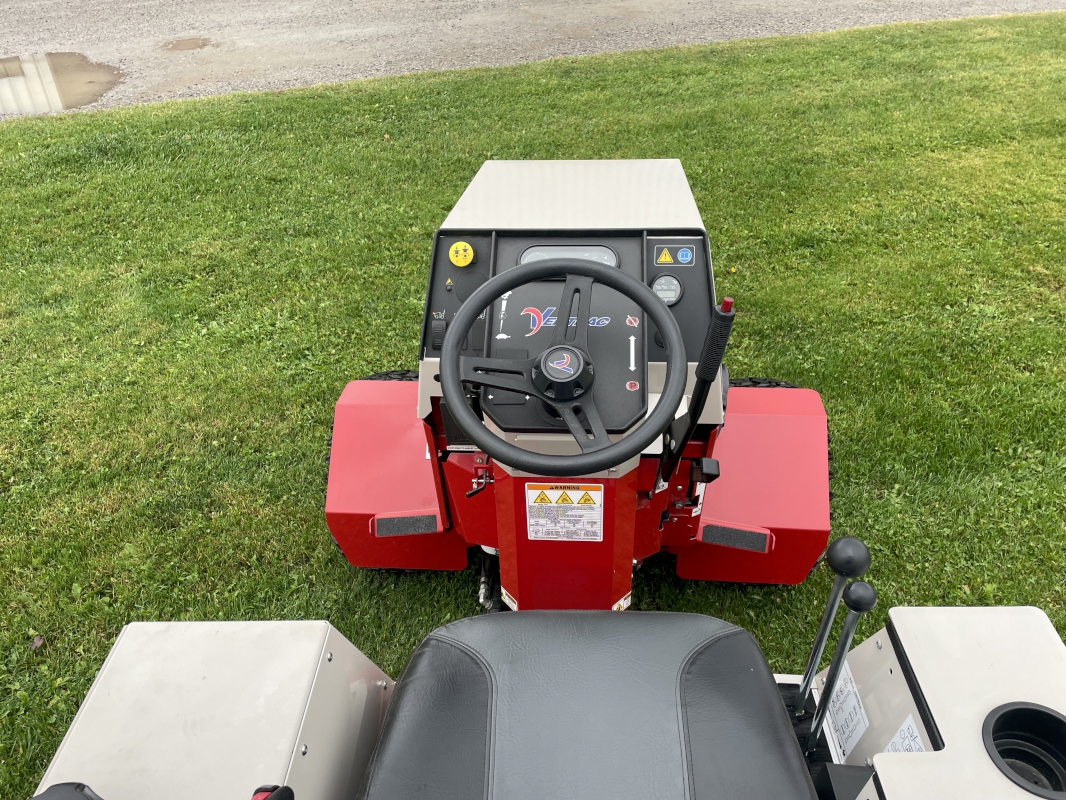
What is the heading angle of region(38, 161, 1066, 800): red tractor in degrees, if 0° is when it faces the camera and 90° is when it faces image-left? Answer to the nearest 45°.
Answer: approximately 180°

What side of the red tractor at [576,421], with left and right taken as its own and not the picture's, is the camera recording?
back
